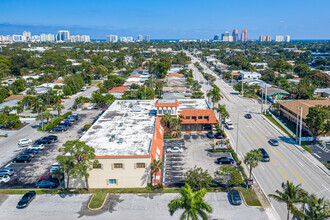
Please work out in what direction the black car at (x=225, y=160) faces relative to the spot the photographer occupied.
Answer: facing to the right of the viewer

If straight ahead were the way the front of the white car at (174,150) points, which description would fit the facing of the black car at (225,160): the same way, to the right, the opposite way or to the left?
the opposite way

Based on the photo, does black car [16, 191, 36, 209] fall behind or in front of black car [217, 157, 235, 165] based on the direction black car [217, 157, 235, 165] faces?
behind

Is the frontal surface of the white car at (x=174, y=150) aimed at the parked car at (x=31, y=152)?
yes

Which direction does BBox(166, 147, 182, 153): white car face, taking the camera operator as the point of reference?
facing to the left of the viewer

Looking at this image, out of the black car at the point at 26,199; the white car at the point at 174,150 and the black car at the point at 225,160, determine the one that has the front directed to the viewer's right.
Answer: the black car at the point at 225,160

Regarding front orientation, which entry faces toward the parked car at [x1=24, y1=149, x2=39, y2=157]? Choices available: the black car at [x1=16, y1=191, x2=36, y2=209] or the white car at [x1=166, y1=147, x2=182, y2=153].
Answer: the white car
